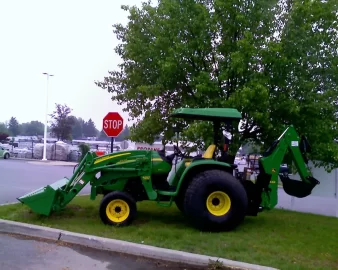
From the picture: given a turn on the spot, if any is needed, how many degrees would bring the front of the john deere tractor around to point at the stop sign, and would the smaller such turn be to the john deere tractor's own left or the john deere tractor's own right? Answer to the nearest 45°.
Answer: approximately 45° to the john deere tractor's own right

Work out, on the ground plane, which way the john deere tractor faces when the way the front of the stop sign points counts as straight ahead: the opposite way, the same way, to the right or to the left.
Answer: to the right

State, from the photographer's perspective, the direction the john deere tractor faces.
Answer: facing to the left of the viewer

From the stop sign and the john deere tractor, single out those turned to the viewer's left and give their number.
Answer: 1

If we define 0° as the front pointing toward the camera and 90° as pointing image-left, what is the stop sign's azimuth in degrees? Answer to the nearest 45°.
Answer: approximately 0°

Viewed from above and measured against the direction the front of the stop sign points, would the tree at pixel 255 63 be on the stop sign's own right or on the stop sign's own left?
on the stop sign's own left
